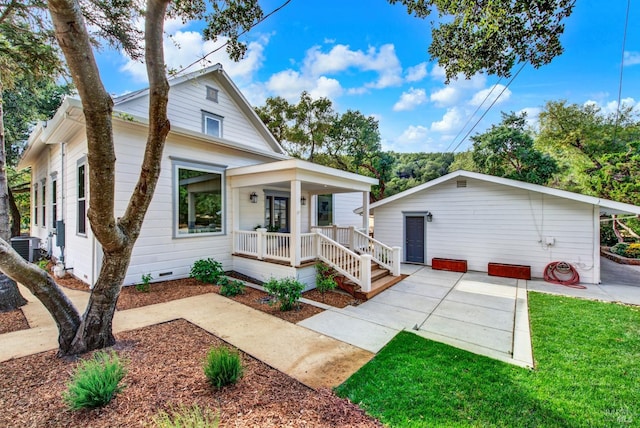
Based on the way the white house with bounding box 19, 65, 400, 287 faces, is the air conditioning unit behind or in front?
behind

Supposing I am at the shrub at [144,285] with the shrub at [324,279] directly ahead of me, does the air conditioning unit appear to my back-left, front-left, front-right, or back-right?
back-left

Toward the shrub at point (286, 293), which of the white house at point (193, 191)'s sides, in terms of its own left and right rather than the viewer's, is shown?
front

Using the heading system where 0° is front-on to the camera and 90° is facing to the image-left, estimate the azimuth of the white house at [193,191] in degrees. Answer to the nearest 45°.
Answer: approximately 315°

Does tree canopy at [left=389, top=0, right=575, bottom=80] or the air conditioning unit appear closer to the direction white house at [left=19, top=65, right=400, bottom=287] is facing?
the tree canopy

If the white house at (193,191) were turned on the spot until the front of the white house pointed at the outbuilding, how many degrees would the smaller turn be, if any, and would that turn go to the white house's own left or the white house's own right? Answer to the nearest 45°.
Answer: approximately 45° to the white house's own left

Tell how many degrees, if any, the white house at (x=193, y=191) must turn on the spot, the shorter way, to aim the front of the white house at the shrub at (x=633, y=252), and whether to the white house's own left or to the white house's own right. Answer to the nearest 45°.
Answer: approximately 45° to the white house's own left
